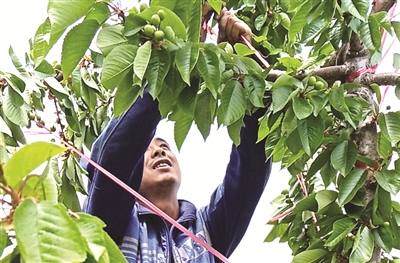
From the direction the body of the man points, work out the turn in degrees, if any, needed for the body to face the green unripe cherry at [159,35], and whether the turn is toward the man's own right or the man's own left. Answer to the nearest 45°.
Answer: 0° — they already face it

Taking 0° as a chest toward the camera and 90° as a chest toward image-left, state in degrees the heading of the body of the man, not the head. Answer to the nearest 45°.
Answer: approximately 0°

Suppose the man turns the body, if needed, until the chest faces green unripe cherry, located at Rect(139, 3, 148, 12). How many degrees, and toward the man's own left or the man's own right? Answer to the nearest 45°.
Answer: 0° — they already face it
